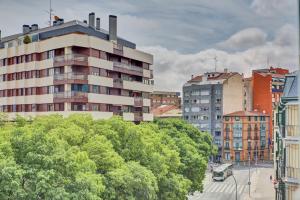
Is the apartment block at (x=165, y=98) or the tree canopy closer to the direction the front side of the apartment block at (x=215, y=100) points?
the tree canopy

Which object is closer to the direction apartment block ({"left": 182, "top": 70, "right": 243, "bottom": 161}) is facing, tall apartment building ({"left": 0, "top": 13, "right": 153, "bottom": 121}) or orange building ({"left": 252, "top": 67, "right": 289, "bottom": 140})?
the tall apartment building

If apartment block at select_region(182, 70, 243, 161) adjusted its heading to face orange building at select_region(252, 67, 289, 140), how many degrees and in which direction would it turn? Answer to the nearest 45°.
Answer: approximately 90° to its left

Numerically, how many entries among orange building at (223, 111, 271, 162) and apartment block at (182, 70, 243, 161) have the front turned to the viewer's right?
0

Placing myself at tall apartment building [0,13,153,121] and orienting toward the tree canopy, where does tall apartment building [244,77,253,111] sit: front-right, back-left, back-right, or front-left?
back-left

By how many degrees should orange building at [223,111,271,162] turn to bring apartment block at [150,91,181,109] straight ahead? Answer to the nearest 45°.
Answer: approximately 135° to its right

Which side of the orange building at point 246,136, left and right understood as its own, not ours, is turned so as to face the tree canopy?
front

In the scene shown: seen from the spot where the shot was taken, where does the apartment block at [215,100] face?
facing the viewer and to the left of the viewer

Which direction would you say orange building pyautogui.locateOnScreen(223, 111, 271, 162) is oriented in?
toward the camera

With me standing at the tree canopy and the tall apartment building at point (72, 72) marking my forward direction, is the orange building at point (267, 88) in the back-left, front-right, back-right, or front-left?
front-right
